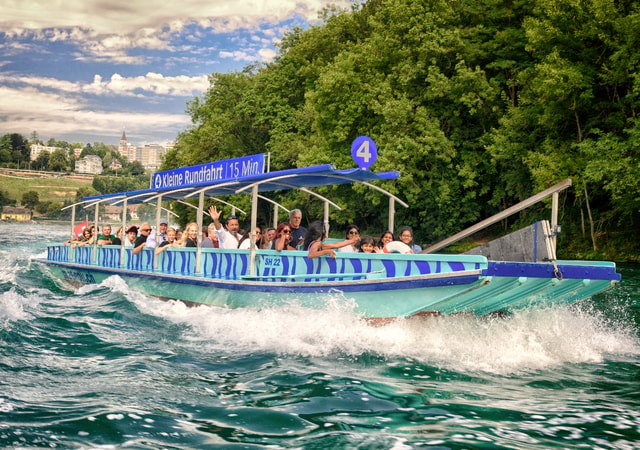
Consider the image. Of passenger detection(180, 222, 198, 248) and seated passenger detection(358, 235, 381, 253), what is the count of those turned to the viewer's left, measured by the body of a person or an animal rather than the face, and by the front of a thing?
0

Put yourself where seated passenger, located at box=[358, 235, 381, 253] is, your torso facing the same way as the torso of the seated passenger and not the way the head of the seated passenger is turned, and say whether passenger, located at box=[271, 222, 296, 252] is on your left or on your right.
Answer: on your right

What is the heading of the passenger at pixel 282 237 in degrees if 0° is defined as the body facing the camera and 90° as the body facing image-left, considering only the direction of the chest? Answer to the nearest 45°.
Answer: approximately 315°

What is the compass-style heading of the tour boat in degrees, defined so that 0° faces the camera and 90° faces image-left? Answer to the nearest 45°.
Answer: approximately 315°

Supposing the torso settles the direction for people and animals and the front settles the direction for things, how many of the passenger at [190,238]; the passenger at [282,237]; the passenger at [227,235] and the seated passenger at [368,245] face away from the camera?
0

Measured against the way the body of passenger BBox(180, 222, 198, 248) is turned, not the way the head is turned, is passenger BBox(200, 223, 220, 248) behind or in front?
in front

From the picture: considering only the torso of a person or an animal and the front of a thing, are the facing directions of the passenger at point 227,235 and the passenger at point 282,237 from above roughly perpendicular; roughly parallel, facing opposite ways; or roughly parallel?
roughly parallel

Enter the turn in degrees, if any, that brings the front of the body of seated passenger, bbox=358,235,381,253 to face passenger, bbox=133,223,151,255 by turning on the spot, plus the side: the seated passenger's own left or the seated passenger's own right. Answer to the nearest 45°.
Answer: approximately 135° to the seated passenger's own right

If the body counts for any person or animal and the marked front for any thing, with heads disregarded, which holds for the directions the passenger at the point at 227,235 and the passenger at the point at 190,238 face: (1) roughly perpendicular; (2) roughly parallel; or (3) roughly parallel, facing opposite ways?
roughly parallel

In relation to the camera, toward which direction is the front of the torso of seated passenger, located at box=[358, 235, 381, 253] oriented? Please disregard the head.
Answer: toward the camera
